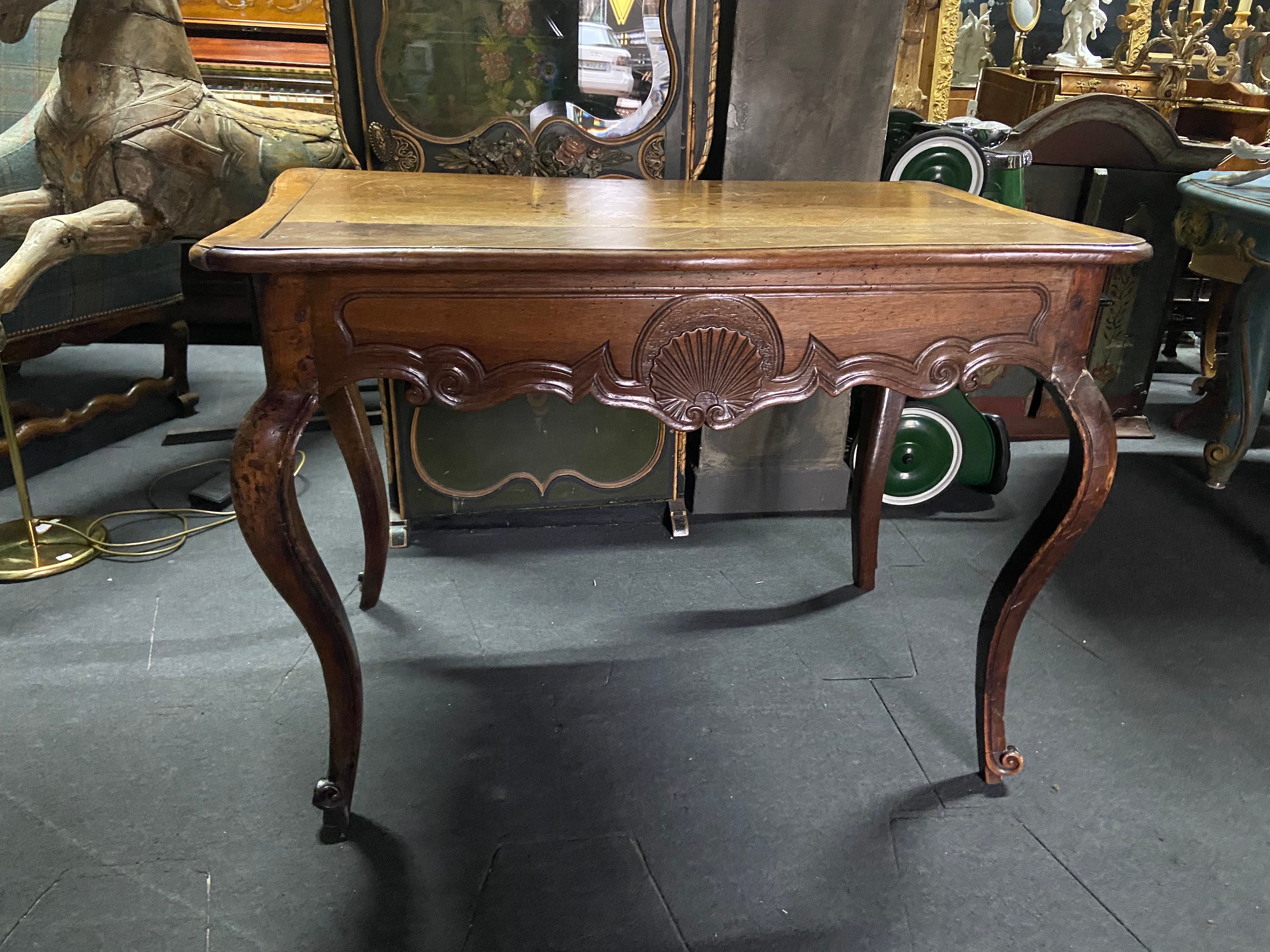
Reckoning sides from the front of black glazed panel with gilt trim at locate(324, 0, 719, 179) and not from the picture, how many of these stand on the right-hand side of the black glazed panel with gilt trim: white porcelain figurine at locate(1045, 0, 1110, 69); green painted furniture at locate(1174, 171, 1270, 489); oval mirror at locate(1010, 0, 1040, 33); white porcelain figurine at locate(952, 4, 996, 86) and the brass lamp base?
1

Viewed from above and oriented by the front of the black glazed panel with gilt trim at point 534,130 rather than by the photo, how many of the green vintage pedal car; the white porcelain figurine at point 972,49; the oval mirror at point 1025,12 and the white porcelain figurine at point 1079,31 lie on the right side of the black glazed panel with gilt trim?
0

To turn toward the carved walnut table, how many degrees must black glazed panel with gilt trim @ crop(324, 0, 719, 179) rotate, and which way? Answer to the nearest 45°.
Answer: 0° — it already faces it

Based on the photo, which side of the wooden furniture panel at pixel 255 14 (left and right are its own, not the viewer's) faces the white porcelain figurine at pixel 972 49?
left

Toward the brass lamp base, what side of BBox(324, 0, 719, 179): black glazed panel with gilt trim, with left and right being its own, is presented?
right

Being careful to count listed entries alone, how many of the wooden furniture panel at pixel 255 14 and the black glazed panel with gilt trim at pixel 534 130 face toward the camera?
2

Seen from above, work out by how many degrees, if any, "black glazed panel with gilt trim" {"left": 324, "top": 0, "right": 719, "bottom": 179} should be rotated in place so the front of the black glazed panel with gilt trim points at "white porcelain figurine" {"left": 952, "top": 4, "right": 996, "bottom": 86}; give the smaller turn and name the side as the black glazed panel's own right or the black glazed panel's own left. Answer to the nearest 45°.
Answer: approximately 135° to the black glazed panel's own left

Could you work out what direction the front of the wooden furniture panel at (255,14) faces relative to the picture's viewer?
facing the viewer

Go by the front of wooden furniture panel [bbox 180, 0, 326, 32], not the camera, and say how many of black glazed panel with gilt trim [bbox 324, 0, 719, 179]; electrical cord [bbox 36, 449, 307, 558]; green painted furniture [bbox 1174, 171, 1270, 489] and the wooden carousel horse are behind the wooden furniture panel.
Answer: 0

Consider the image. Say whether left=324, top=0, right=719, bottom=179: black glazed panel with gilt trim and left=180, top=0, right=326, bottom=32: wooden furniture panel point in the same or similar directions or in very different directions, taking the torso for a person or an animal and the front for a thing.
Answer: same or similar directions

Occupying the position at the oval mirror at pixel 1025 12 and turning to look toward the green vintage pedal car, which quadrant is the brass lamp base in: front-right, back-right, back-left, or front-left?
front-right

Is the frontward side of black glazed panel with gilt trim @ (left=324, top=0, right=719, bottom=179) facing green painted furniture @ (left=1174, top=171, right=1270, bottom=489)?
no

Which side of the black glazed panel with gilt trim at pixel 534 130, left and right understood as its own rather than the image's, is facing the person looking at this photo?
front
